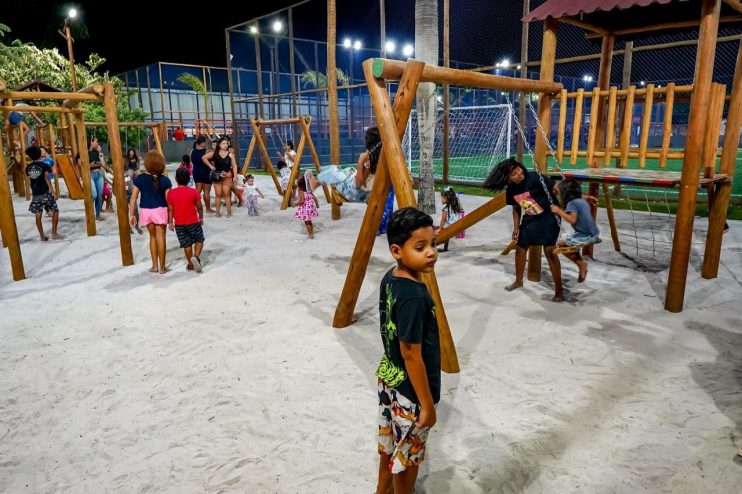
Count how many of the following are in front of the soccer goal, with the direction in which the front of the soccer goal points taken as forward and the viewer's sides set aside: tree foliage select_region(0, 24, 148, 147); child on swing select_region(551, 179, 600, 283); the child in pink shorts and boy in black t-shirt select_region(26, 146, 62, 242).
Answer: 0

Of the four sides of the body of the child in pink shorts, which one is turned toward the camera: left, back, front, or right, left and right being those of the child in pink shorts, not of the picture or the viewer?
back

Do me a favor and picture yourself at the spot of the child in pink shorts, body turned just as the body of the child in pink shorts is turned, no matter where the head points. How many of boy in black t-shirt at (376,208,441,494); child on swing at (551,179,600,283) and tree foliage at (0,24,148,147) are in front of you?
1

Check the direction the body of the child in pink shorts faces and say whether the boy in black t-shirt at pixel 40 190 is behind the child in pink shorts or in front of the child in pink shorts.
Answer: in front

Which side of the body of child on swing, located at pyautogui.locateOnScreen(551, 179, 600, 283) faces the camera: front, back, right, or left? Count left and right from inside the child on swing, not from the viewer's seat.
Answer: left

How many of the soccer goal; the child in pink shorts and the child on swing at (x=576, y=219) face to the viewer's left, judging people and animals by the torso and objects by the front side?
1

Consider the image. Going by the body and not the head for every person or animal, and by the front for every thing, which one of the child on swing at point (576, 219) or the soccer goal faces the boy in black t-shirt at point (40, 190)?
the child on swing

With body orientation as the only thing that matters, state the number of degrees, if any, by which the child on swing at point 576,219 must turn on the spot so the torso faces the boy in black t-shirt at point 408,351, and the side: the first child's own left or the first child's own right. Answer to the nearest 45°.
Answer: approximately 90° to the first child's own left

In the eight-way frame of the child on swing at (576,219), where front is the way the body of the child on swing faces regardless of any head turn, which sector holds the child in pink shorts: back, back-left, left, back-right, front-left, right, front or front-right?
front

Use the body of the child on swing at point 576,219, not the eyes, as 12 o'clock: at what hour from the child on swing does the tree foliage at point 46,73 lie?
The tree foliage is roughly at 1 o'clock from the child on swing.

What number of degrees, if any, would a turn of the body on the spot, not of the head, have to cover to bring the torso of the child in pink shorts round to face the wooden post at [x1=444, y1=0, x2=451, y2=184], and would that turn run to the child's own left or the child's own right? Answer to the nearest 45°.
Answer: approximately 45° to the child's own right

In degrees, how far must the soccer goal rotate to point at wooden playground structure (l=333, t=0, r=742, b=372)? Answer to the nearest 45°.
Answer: approximately 135° to its right

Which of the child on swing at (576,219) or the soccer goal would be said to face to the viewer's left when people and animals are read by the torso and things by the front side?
the child on swing

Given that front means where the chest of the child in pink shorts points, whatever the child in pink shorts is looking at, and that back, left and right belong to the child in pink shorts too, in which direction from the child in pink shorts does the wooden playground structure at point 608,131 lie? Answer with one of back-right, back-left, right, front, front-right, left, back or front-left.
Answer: back-right
